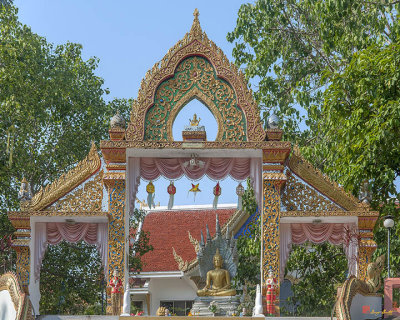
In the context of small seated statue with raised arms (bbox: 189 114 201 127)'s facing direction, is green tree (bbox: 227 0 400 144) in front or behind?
behind

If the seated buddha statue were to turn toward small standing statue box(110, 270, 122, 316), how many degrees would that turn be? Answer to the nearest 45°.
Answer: approximately 45° to its right

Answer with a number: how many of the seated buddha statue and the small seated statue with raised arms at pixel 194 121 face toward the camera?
2

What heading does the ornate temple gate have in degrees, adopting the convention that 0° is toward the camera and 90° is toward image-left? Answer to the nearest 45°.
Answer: approximately 0°
